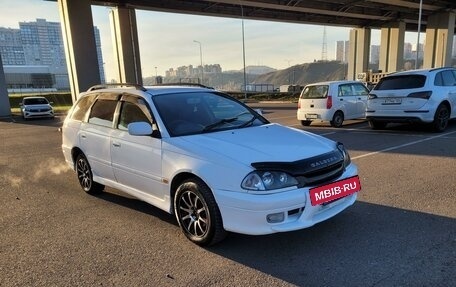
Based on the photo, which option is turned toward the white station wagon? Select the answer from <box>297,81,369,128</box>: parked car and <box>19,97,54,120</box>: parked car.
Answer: <box>19,97,54,120</box>: parked car

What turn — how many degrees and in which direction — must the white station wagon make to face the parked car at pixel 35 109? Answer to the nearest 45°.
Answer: approximately 180°

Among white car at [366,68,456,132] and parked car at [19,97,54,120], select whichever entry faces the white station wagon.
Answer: the parked car

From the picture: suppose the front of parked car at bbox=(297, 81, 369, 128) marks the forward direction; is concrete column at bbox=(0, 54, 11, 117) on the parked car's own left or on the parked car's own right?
on the parked car's own left

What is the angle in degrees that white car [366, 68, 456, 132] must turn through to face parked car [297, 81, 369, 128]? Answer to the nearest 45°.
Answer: approximately 90° to its left

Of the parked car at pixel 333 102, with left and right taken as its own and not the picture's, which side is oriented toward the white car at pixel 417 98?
right

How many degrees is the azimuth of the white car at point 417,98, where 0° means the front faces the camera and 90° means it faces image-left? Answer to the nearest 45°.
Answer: approximately 225°

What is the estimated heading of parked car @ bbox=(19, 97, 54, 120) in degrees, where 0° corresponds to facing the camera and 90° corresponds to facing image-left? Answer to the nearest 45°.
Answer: approximately 0°
